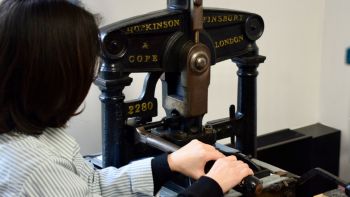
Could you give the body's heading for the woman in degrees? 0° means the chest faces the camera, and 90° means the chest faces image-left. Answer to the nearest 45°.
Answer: approximately 225°

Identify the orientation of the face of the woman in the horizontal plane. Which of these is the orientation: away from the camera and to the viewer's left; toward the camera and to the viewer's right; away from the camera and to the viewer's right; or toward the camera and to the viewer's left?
away from the camera and to the viewer's right
